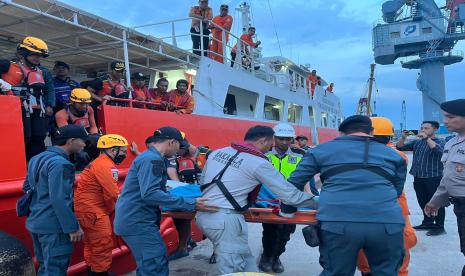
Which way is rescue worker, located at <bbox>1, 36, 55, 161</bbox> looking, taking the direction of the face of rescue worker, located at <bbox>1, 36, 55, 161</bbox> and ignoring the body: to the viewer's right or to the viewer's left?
to the viewer's right

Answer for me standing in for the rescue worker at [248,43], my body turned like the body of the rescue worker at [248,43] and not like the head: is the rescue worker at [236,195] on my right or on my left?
on my right

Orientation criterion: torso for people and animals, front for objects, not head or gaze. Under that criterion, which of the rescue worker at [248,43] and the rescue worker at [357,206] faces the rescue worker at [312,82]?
the rescue worker at [357,206]

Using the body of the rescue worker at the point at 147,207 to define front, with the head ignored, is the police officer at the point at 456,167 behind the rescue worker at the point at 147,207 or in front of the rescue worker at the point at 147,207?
in front

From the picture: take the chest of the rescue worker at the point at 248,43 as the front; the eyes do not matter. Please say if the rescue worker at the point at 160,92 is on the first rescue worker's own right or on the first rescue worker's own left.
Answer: on the first rescue worker's own right

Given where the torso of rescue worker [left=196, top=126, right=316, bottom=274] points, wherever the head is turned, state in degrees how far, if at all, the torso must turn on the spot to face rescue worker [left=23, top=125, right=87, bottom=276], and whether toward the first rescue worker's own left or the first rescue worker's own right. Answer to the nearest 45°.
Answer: approximately 135° to the first rescue worker's own left

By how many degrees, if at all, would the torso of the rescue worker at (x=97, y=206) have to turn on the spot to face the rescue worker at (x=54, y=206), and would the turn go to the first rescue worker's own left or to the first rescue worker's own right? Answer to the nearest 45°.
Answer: approximately 135° to the first rescue worker's own right

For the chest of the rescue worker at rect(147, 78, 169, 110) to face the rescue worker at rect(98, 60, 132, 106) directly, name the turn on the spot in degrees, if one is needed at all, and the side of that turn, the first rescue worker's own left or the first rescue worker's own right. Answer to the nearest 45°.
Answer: approximately 90° to the first rescue worker's own right

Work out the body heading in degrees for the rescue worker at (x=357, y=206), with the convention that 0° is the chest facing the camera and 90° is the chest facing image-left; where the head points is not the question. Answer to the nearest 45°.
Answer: approximately 180°
